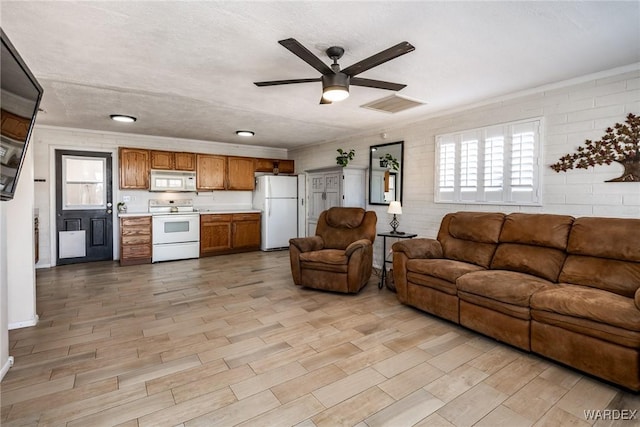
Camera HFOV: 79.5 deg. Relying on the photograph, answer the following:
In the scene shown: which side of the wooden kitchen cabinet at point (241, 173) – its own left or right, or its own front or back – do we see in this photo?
front

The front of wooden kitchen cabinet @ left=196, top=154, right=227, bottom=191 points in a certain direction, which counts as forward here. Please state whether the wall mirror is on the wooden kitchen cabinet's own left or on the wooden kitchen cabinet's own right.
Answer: on the wooden kitchen cabinet's own left

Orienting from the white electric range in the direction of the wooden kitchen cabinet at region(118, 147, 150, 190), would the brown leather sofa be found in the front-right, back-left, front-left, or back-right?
back-left

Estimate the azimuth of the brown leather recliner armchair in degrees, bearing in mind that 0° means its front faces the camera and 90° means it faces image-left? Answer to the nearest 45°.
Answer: approximately 45°

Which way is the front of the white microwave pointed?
toward the camera

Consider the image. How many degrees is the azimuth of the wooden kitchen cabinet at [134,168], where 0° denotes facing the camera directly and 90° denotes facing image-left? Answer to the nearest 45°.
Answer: approximately 0°

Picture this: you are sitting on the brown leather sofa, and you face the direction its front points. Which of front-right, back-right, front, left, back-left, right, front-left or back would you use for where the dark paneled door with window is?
front-right

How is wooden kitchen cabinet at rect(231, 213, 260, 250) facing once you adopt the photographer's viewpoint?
facing the viewer

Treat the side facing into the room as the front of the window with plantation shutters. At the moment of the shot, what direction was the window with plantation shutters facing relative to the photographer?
facing the viewer and to the left of the viewer

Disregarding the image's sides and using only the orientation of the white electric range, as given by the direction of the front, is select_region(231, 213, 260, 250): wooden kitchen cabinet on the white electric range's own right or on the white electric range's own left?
on the white electric range's own left

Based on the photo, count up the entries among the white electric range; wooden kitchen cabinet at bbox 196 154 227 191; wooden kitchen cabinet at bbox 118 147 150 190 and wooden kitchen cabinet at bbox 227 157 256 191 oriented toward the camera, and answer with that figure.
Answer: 4

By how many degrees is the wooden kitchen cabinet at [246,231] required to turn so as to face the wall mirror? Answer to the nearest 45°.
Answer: approximately 45° to its left

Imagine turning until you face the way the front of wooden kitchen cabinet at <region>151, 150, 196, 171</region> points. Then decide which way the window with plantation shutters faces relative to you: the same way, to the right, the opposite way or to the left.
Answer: to the right

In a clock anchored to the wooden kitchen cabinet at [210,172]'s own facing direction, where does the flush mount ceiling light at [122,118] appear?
The flush mount ceiling light is roughly at 1 o'clock from the wooden kitchen cabinet.

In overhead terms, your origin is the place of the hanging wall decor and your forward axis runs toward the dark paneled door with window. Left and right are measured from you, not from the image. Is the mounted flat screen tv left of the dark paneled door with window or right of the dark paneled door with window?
left
